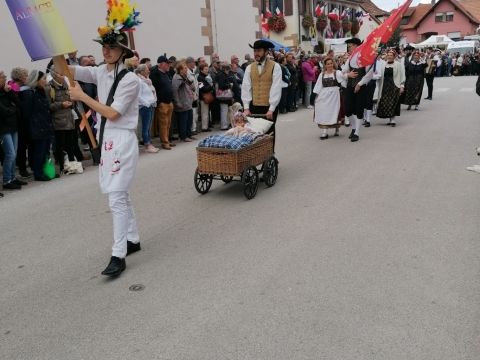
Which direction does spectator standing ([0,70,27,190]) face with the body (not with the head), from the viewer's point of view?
to the viewer's right

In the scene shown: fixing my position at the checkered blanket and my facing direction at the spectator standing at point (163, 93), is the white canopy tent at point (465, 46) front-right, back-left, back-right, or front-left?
front-right

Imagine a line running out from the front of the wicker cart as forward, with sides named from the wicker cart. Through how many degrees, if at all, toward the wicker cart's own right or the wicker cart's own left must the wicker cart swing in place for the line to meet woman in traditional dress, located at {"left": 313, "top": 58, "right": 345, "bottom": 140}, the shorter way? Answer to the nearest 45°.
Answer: approximately 180°

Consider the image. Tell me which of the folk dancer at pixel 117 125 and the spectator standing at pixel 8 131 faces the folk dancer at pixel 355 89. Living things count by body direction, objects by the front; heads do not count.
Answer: the spectator standing

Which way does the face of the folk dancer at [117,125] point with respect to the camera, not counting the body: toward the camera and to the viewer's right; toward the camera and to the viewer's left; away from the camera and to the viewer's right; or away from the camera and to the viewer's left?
toward the camera and to the viewer's left

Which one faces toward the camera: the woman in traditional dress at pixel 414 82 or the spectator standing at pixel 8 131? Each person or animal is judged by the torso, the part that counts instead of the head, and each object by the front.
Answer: the woman in traditional dress

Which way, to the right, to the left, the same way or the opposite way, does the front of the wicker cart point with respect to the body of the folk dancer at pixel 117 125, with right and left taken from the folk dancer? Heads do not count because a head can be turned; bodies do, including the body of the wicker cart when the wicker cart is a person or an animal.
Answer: the same way

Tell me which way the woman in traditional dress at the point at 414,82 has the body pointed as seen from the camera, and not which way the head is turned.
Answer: toward the camera

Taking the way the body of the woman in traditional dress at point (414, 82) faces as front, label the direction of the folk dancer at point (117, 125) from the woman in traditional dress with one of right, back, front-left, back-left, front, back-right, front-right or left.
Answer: front

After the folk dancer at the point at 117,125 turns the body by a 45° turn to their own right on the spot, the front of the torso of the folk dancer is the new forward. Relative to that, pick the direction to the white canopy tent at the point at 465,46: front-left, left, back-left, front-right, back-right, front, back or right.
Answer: back-right

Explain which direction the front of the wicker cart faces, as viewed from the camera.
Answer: facing the viewer and to the left of the viewer

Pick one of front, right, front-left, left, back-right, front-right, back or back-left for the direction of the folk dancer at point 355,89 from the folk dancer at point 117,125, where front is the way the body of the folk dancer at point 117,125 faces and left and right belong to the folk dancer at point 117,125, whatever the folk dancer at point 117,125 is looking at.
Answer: back

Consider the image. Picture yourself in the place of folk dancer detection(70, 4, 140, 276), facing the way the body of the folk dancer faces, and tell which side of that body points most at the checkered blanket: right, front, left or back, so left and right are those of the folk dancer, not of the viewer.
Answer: back

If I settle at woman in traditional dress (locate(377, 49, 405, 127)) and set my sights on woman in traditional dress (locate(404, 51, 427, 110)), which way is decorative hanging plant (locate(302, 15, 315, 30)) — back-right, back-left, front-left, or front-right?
front-left

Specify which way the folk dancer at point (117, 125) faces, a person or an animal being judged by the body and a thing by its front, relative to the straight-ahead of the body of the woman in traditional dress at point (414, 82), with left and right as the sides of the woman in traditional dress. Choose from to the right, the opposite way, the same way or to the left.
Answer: the same way

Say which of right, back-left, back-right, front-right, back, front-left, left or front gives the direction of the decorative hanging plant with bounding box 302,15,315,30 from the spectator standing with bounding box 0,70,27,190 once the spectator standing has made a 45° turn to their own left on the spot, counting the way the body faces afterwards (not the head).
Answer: front

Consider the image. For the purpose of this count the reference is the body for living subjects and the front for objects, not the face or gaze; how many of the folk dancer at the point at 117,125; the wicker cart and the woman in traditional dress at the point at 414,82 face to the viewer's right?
0

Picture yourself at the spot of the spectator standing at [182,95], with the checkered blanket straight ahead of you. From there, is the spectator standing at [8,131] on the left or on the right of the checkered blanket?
right
